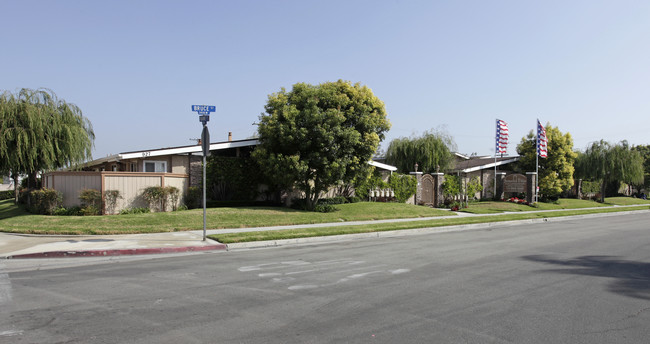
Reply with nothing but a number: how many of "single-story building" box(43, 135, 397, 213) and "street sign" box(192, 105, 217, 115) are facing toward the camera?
2

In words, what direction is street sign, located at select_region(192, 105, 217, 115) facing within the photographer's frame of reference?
facing the viewer

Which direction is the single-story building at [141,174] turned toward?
toward the camera

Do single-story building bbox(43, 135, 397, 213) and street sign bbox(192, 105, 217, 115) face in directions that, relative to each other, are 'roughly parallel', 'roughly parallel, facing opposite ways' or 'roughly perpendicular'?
roughly parallel

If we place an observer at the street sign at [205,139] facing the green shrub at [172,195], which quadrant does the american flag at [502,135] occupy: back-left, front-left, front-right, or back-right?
front-right

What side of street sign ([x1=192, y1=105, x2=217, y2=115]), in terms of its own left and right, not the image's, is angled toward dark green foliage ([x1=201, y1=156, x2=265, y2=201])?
back

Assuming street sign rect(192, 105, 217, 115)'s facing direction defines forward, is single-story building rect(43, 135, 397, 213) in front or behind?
behind

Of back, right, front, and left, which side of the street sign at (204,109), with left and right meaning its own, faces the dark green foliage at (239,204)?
back

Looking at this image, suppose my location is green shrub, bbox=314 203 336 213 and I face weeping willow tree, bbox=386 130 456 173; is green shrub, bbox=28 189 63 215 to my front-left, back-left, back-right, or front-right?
back-left

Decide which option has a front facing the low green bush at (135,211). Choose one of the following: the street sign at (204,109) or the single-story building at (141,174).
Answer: the single-story building

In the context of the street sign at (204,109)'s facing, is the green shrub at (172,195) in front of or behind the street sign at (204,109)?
behind

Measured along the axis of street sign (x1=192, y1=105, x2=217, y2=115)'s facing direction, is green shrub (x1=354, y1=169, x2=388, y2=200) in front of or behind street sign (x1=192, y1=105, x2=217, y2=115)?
behind

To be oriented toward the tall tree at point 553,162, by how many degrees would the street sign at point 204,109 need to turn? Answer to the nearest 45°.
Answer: approximately 135° to its left
